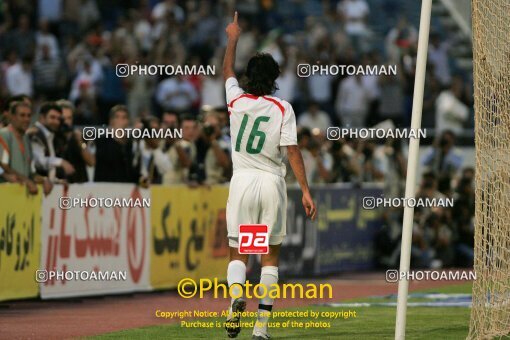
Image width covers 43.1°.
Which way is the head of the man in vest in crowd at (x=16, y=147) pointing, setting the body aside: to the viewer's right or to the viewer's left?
to the viewer's right

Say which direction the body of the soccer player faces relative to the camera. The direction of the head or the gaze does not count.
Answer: away from the camera
